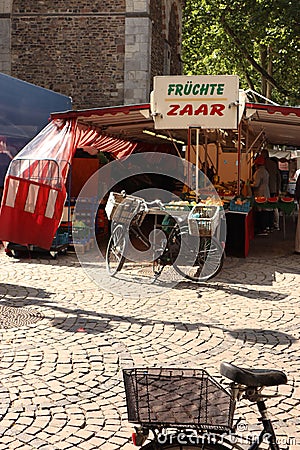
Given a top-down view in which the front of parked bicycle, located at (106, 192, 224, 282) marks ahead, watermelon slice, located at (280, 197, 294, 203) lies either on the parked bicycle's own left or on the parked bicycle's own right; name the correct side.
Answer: on the parked bicycle's own right

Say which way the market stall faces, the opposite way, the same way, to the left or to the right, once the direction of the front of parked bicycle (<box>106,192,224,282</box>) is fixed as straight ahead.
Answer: to the left

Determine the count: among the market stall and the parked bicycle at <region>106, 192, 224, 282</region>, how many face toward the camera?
1

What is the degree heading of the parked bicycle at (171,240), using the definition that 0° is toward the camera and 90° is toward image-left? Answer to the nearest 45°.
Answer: approximately 90°

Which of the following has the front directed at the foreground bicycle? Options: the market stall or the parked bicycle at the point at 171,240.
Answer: the market stall

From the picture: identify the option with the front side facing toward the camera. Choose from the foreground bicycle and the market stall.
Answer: the market stall

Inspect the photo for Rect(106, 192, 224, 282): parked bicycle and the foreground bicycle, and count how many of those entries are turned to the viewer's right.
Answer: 1

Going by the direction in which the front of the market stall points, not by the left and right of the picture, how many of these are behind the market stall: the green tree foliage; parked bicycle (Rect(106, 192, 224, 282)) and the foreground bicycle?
1

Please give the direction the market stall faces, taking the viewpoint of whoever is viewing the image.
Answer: facing the viewer
